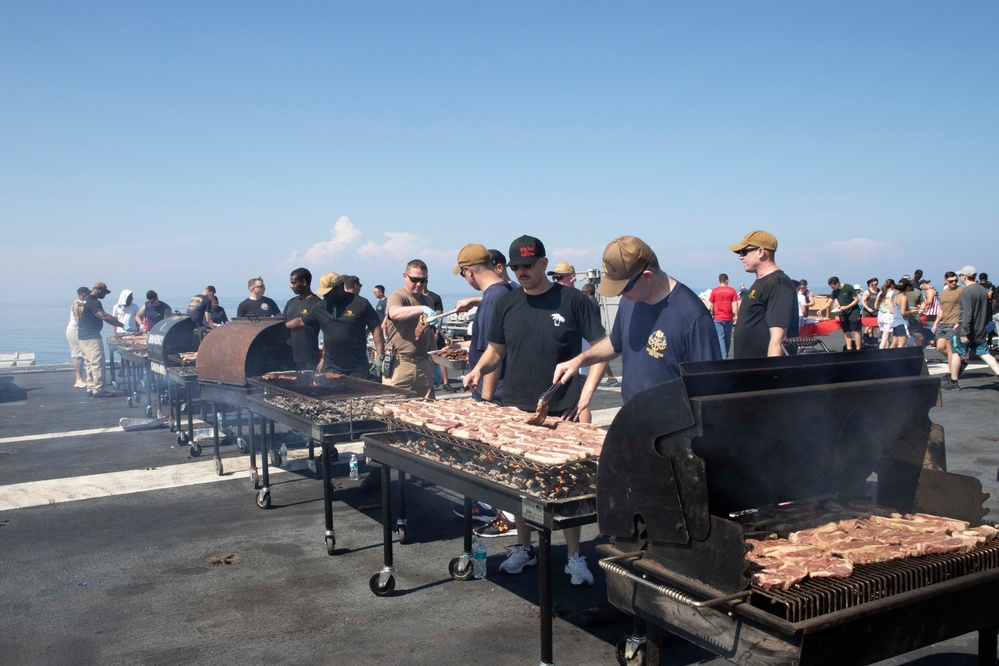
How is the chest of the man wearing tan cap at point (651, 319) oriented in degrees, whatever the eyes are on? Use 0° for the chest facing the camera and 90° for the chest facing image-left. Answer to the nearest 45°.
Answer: approximately 45°

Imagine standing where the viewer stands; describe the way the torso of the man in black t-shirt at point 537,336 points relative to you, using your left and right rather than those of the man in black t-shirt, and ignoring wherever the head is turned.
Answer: facing the viewer

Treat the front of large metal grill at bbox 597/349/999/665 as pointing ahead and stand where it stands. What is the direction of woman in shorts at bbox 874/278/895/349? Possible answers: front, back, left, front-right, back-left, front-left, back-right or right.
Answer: back-left

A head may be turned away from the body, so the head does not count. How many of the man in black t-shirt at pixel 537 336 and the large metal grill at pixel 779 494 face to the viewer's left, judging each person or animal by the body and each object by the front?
0

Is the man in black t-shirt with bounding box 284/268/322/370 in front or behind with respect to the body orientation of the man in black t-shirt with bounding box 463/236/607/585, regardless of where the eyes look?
behind

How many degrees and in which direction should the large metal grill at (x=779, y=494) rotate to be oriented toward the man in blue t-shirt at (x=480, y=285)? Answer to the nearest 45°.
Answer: approximately 180°

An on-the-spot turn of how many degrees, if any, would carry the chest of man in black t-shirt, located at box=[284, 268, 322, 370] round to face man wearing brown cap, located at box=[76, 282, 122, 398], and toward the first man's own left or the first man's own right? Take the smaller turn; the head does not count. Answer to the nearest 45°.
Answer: approximately 90° to the first man's own right

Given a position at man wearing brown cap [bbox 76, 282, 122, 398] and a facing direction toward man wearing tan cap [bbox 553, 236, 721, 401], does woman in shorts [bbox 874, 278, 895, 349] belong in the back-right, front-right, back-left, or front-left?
front-left

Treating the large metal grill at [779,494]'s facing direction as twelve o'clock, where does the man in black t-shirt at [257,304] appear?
The man in black t-shirt is roughly at 6 o'clock from the large metal grill.

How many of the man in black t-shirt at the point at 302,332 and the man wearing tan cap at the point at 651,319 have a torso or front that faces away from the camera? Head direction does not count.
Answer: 0

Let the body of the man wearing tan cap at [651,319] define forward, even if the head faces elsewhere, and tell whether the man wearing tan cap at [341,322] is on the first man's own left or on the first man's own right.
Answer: on the first man's own right

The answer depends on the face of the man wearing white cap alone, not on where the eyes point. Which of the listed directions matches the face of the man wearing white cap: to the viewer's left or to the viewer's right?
to the viewer's left
